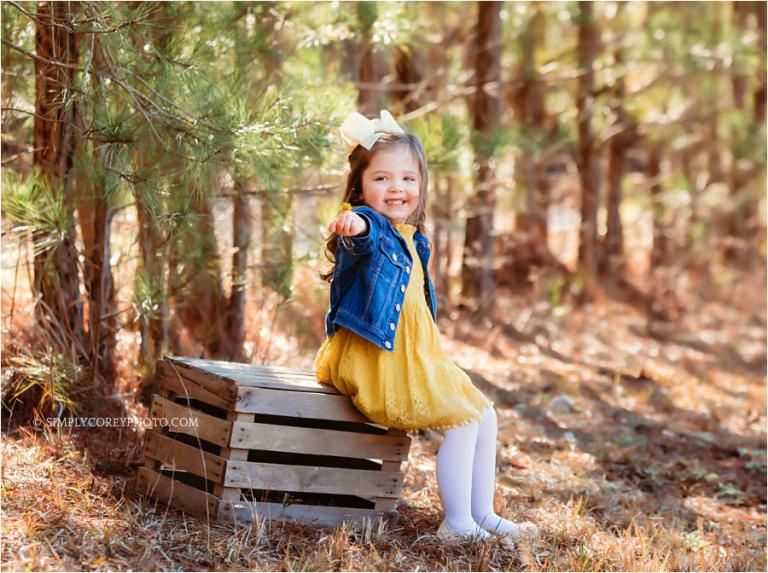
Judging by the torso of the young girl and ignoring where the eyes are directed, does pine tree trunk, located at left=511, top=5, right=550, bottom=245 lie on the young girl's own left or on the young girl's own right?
on the young girl's own left

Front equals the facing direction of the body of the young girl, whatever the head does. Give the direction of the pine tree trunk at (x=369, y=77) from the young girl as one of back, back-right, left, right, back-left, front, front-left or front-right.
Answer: back-left

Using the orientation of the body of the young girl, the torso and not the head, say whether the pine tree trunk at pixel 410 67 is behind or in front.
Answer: behind

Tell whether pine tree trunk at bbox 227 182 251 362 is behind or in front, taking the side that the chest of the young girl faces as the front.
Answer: behind

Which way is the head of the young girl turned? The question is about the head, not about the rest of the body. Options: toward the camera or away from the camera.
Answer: toward the camera

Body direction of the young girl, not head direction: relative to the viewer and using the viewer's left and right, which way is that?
facing the viewer and to the right of the viewer
